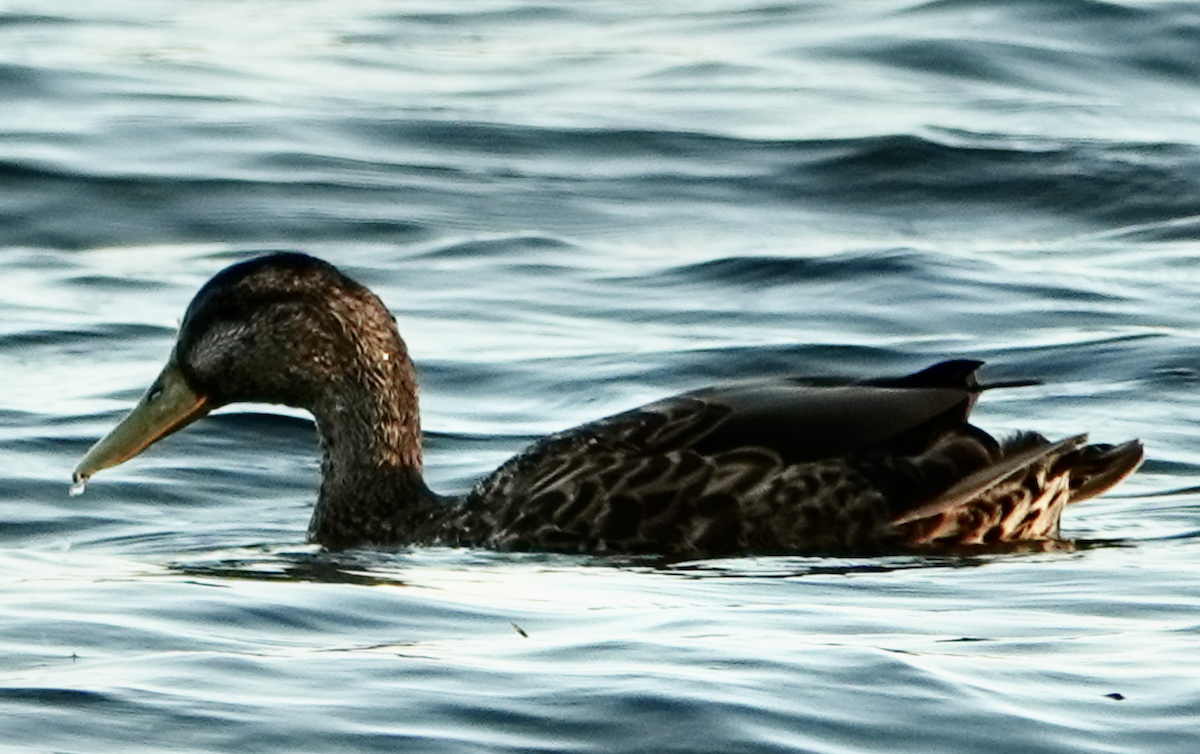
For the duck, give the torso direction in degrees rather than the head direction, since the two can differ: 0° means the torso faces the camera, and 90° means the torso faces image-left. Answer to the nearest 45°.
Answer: approximately 90°
